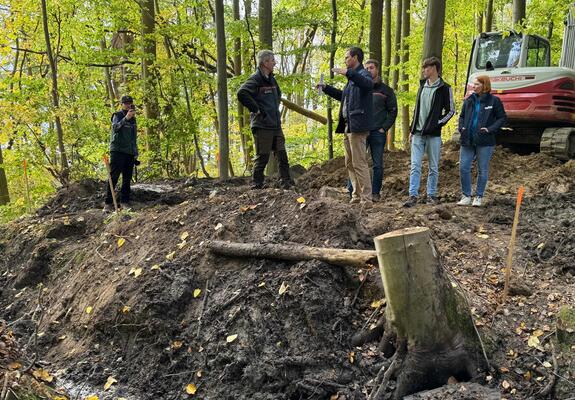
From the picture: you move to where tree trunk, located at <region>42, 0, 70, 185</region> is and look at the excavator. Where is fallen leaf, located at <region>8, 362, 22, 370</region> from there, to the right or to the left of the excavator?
right

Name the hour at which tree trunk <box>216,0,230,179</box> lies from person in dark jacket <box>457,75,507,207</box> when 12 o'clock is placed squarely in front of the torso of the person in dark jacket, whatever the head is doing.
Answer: The tree trunk is roughly at 2 o'clock from the person in dark jacket.

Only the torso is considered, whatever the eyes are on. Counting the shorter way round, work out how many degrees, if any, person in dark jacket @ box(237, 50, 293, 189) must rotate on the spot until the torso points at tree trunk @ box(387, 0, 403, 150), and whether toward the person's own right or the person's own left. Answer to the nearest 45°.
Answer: approximately 90° to the person's own left

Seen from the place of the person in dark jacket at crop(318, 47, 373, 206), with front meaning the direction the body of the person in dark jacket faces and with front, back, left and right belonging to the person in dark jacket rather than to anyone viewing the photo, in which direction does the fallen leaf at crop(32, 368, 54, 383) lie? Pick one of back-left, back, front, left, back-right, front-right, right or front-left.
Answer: front-left

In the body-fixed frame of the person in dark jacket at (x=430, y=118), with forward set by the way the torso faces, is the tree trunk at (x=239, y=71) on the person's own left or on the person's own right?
on the person's own right

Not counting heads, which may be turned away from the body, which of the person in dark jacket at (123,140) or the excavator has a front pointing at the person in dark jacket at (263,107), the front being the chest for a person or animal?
the person in dark jacket at (123,140)

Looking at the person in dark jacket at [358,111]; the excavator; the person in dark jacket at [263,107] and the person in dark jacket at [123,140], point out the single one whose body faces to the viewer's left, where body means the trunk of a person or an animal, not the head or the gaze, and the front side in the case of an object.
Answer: the person in dark jacket at [358,111]

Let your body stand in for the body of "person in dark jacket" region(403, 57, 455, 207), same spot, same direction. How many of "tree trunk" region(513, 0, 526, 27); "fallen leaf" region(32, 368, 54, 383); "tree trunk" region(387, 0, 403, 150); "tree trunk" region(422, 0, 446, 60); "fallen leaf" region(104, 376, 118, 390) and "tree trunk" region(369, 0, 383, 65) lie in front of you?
2

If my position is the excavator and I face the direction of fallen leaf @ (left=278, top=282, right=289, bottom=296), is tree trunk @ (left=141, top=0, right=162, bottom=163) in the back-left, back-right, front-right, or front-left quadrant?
front-right

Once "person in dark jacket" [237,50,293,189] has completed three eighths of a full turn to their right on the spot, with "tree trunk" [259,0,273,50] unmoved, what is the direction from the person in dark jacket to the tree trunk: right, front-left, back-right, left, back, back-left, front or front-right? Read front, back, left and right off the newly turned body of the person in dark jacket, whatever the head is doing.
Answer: right

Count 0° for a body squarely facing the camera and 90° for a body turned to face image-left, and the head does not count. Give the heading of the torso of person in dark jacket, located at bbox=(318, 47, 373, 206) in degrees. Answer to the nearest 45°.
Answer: approximately 90°

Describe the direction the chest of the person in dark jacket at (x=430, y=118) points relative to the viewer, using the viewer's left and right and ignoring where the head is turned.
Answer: facing the viewer and to the left of the viewer

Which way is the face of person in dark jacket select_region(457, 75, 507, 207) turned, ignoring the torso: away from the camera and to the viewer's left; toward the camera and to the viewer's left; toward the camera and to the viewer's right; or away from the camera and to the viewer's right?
toward the camera and to the viewer's left

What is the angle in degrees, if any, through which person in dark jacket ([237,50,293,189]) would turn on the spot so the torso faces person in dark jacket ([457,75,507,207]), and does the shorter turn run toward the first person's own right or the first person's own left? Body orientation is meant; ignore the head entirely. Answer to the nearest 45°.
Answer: approximately 45° to the first person's own left

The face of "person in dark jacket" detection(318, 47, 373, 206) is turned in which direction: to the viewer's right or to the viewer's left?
to the viewer's left

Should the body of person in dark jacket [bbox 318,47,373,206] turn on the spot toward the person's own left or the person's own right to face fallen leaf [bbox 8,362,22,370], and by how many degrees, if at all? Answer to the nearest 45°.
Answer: approximately 45° to the person's own left

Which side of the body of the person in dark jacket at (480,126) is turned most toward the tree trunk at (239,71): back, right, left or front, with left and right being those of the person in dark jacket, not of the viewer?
right
